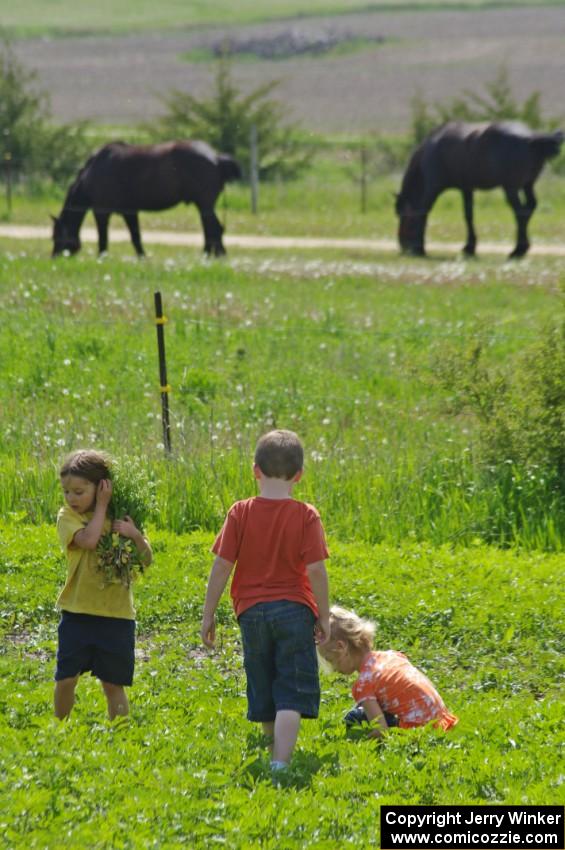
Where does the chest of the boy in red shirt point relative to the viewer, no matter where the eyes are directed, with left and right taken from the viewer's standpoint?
facing away from the viewer

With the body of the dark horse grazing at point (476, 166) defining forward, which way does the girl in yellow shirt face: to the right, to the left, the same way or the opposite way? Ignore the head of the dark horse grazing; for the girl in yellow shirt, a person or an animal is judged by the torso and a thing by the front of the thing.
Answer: to the left

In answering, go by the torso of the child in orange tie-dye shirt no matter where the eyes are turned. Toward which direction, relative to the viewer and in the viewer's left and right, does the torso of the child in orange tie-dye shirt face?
facing to the left of the viewer

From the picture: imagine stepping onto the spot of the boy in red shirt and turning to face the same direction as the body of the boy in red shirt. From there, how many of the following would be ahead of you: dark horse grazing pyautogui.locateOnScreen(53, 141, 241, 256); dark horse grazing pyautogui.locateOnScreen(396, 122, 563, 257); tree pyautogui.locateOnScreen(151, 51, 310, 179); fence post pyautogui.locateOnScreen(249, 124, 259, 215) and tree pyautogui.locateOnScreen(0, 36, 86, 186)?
5

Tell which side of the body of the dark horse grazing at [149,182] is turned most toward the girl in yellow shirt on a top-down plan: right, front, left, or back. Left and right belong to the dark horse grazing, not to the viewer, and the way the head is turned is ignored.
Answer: left

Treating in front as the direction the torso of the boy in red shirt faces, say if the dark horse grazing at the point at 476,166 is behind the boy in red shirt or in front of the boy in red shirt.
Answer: in front

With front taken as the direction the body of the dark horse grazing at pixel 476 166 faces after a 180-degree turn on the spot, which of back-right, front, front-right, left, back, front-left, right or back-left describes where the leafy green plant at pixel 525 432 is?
right

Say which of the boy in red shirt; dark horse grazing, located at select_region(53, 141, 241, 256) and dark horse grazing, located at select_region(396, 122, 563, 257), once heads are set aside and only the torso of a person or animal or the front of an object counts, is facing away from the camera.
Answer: the boy in red shirt

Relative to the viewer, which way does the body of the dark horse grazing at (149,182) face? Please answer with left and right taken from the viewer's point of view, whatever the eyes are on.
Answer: facing to the left of the viewer

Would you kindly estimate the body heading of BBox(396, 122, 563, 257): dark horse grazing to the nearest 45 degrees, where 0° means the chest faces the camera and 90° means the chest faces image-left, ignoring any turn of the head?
approximately 90°

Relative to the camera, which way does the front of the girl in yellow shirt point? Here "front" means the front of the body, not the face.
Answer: toward the camera

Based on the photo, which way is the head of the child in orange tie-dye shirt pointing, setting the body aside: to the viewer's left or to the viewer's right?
to the viewer's left

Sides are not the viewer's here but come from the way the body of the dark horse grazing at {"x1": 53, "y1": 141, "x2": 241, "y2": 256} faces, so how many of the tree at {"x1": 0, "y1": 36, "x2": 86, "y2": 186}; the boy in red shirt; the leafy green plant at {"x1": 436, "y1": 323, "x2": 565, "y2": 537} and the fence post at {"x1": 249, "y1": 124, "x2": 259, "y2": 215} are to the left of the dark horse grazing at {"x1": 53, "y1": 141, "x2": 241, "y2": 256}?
2

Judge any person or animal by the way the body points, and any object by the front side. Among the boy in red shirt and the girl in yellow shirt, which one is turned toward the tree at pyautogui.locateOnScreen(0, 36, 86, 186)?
the boy in red shirt

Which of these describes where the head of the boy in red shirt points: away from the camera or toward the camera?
away from the camera

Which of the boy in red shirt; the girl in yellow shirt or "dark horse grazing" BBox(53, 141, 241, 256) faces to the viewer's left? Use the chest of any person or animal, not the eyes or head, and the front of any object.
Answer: the dark horse grazing

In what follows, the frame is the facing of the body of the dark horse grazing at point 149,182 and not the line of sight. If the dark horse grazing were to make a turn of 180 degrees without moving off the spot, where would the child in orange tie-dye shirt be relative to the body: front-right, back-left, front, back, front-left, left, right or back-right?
right
